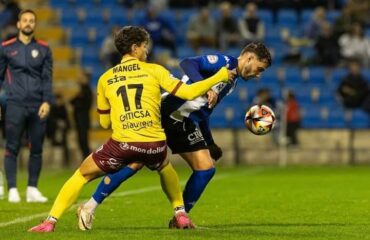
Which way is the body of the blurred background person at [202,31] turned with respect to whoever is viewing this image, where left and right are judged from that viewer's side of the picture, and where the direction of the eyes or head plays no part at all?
facing the viewer

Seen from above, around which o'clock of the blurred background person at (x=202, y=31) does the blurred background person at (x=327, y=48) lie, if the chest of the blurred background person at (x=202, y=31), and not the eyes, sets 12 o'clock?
the blurred background person at (x=327, y=48) is roughly at 9 o'clock from the blurred background person at (x=202, y=31).

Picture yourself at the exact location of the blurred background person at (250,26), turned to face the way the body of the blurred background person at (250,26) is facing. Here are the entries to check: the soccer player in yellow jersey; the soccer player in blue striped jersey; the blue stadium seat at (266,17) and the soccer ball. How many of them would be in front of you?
3

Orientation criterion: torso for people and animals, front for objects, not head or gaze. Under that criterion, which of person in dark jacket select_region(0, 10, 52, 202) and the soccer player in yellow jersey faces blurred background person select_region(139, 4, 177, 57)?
the soccer player in yellow jersey

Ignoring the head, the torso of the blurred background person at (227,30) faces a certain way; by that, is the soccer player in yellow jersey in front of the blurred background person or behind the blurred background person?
in front

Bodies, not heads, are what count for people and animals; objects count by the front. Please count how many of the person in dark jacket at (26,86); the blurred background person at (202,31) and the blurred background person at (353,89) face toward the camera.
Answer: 3

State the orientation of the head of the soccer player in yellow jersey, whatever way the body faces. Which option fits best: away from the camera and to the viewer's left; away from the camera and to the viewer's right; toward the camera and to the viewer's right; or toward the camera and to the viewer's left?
away from the camera and to the viewer's right

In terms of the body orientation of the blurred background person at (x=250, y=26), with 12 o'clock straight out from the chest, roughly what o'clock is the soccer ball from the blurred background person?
The soccer ball is roughly at 12 o'clock from the blurred background person.

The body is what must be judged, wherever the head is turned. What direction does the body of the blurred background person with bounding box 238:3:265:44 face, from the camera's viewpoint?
toward the camera

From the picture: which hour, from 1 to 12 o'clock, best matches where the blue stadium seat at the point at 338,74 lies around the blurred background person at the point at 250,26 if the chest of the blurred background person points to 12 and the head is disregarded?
The blue stadium seat is roughly at 9 o'clock from the blurred background person.

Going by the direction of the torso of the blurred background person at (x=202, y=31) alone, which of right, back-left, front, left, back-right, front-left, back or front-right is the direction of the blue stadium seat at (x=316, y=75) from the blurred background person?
left

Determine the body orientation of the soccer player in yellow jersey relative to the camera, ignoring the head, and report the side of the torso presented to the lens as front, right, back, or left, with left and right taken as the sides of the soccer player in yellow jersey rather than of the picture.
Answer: back

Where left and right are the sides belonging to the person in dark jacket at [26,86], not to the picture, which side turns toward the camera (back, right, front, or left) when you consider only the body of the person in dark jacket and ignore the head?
front

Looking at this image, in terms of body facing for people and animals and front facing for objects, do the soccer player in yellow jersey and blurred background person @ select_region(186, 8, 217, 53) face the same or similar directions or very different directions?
very different directions
